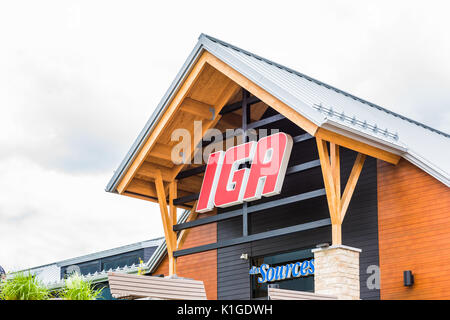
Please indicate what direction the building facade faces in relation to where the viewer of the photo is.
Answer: facing the viewer and to the left of the viewer

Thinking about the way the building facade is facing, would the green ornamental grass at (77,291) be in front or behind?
in front

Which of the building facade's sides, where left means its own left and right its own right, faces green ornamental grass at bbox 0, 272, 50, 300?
front
